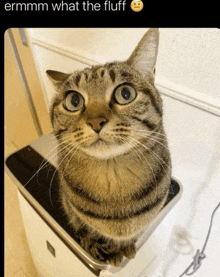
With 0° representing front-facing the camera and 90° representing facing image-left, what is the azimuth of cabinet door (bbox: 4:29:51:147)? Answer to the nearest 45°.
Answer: approximately 315°

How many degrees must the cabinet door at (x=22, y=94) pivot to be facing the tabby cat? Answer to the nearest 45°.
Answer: approximately 45° to its right

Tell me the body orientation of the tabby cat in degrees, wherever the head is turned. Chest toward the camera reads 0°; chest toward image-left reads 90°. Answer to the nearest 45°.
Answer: approximately 0°

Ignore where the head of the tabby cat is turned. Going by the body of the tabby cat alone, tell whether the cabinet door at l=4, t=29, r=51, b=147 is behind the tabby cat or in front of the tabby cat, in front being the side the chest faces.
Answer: behind
